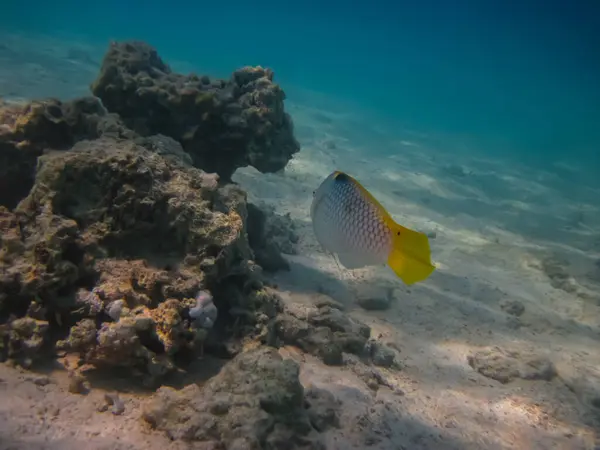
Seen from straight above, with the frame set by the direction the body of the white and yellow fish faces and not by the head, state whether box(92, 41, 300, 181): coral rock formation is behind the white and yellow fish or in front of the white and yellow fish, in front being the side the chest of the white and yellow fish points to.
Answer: in front

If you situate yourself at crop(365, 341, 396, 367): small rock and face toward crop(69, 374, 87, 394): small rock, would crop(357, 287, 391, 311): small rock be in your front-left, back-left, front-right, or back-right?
back-right

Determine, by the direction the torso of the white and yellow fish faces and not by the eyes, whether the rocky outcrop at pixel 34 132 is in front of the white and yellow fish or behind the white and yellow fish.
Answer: in front

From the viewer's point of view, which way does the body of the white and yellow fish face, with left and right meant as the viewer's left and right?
facing away from the viewer and to the left of the viewer

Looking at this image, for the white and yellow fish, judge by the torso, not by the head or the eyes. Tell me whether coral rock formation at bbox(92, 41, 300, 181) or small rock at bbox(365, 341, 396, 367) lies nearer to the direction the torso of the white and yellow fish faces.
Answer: the coral rock formation
